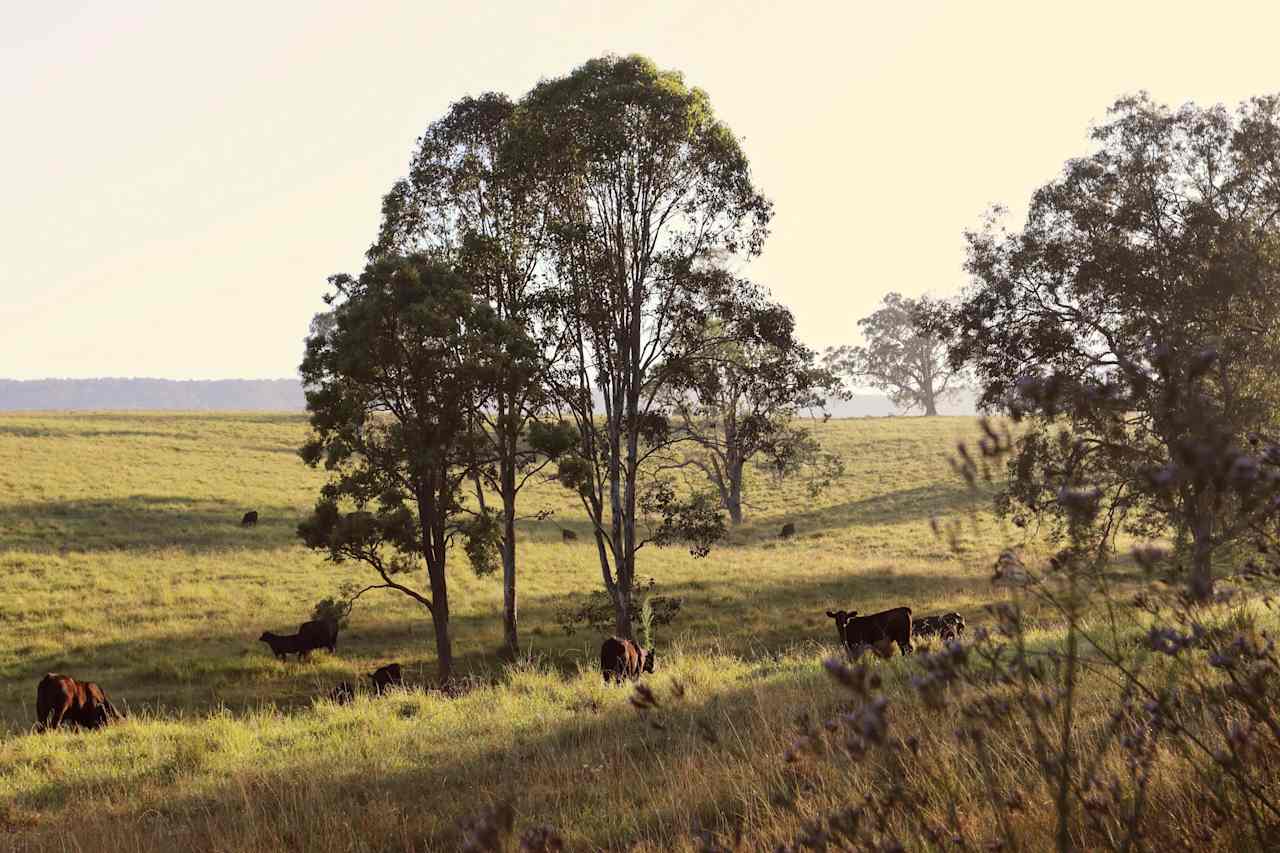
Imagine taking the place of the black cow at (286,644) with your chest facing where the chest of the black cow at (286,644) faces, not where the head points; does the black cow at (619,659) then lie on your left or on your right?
on your left

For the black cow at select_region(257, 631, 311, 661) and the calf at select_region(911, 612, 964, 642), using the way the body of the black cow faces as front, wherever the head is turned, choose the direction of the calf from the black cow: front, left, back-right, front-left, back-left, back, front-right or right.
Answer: back-left

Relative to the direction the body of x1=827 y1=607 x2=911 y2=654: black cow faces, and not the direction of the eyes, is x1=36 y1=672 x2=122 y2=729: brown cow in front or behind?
in front

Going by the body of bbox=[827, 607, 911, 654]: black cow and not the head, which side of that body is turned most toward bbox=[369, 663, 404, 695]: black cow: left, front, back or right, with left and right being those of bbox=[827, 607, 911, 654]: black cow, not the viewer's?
front

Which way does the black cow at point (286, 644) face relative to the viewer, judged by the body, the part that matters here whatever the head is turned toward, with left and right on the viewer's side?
facing to the left of the viewer

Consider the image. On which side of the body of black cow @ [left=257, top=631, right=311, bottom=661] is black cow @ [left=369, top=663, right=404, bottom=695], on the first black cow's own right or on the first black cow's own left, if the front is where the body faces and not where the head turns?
on the first black cow's own left

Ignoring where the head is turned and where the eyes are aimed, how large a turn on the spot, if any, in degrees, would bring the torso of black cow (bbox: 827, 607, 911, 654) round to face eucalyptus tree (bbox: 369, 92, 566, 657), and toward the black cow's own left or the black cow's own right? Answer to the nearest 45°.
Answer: approximately 45° to the black cow's own right

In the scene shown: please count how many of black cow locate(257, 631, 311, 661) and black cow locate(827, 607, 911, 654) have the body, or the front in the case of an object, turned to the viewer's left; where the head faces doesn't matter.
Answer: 2

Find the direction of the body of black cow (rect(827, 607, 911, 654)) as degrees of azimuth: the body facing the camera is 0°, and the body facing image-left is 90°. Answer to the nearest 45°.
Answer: approximately 90°
